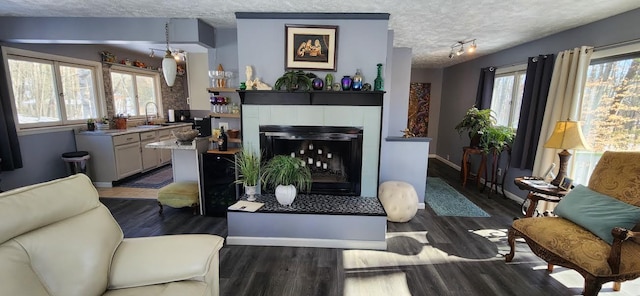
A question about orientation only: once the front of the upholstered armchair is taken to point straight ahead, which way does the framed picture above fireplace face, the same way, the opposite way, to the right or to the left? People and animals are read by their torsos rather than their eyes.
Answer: to the left

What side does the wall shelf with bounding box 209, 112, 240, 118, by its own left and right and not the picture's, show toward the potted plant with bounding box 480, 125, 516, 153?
left

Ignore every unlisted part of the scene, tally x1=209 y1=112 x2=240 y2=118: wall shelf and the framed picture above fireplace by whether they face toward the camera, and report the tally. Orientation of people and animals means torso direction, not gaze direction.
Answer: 2

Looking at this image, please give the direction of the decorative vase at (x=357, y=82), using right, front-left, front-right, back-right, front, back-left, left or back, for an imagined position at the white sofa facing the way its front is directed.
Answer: front-left

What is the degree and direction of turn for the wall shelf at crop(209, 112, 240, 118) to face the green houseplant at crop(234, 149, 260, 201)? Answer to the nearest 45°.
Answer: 0° — it already faces it

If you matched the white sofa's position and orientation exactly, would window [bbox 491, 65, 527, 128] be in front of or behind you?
in front

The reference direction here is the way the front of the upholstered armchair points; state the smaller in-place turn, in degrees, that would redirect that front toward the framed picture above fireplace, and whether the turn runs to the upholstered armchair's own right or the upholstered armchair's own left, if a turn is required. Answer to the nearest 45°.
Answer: approximately 45° to the upholstered armchair's own right

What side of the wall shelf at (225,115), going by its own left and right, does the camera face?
front

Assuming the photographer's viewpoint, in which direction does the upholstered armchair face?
facing the viewer and to the left of the viewer

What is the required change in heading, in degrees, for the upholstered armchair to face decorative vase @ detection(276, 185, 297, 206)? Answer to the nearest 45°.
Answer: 0° — it already faces it

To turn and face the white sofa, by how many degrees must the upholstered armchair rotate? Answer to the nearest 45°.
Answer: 0° — it already faces it

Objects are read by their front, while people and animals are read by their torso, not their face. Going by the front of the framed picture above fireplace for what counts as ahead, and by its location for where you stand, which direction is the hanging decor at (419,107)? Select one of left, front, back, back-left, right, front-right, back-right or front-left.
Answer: back-left

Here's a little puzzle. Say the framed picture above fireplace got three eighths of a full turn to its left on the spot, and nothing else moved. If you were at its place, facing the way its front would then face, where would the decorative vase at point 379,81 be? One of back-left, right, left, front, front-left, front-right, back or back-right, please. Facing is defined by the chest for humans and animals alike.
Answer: front-right

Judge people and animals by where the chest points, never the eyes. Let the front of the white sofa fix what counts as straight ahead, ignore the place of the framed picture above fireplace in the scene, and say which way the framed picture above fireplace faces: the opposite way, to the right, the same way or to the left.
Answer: to the right

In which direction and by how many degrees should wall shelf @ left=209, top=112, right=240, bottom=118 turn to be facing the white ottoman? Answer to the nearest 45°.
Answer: approximately 45° to its left
